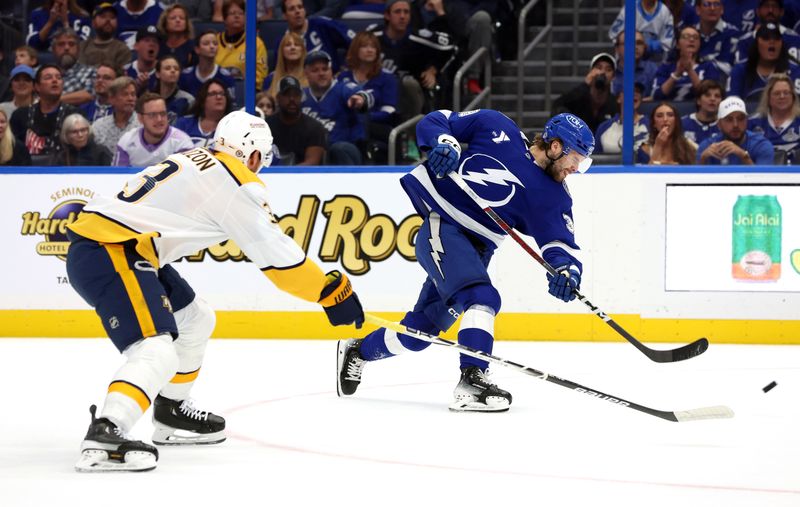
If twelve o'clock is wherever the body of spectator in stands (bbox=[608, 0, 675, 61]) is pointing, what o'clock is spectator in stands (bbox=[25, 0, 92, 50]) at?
spectator in stands (bbox=[25, 0, 92, 50]) is roughly at 3 o'clock from spectator in stands (bbox=[608, 0, 675, 61]).

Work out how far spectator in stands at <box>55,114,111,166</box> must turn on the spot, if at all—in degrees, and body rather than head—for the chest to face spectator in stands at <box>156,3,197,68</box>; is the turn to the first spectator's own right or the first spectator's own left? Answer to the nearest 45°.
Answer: approximately 180°

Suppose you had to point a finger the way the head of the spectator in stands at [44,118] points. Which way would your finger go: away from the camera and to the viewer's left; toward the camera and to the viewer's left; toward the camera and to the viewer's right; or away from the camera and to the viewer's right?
toward the camera and to the viewer's right
